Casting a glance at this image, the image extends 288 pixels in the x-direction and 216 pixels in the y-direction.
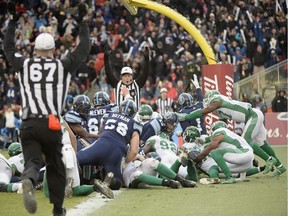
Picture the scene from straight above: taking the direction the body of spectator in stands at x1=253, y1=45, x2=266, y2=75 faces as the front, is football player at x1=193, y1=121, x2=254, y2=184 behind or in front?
in front

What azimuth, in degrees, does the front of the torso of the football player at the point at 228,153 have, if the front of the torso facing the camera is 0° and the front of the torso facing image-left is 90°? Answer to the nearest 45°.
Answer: approximately 90°

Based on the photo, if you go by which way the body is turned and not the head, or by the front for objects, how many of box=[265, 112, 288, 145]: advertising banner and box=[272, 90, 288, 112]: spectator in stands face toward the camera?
2

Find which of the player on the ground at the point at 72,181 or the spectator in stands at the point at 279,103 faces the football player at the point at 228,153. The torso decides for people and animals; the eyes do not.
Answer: the spectator in stands

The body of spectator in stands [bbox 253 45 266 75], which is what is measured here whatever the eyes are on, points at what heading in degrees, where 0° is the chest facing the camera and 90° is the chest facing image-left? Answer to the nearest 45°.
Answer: approximately 45°

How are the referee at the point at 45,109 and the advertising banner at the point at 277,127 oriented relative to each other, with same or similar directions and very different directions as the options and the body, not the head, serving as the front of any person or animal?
very different directions

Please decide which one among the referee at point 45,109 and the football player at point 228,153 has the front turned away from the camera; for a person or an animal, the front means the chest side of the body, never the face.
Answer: the referee

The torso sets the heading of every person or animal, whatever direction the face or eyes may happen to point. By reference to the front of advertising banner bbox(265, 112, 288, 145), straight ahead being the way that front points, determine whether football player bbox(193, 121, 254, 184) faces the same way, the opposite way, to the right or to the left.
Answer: to the right

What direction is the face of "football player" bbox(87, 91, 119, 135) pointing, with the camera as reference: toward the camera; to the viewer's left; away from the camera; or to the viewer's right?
away from the camera

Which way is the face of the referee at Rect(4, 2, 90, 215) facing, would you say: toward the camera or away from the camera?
away from the camera

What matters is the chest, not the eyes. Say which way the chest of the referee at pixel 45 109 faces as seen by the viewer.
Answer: away from the camera
